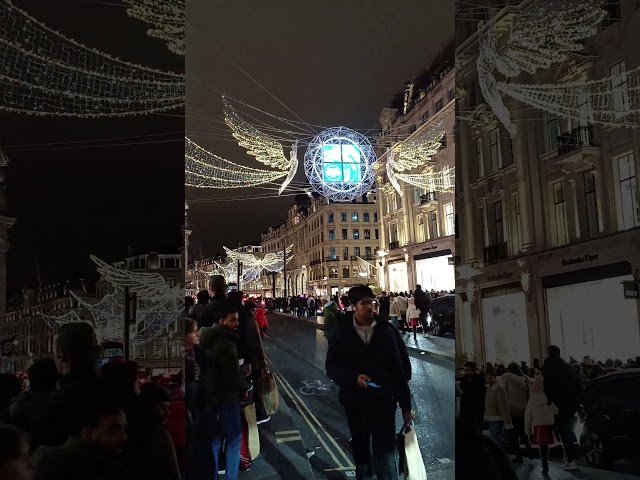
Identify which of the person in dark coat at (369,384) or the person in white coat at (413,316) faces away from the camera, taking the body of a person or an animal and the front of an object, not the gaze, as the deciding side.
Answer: the person in white coat

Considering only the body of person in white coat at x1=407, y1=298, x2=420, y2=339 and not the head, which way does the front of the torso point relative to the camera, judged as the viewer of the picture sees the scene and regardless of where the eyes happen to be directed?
away from the camera

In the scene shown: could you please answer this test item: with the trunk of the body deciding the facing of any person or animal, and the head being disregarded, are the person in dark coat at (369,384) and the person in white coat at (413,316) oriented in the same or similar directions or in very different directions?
very different directions
